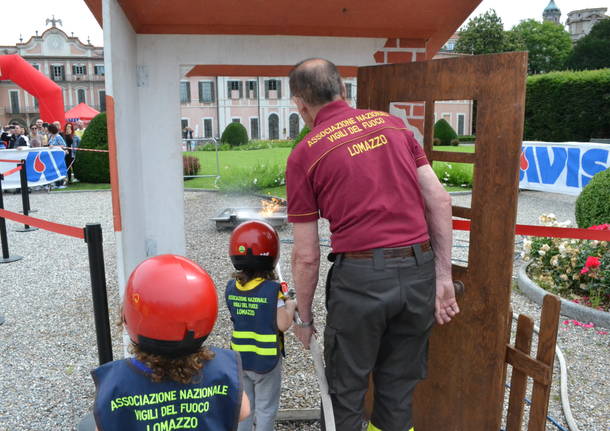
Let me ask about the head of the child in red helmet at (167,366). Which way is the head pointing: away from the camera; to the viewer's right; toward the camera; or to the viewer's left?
away from the camera

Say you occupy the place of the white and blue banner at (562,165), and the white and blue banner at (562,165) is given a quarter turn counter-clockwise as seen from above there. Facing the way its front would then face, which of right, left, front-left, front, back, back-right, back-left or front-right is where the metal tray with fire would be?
back-right

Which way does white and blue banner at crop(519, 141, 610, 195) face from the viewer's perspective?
toward the camera

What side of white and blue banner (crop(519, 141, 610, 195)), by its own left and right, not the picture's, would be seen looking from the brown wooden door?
front

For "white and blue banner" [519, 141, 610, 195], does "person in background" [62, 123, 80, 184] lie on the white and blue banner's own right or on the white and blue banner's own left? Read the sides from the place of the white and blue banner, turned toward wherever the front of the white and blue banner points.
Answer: on the white and blue banner's own right

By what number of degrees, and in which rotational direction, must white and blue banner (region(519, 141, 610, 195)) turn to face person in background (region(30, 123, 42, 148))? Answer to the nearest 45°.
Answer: approximately 90° to its right

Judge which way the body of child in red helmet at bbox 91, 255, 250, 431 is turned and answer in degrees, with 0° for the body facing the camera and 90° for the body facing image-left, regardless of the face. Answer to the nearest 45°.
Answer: approximately 180°

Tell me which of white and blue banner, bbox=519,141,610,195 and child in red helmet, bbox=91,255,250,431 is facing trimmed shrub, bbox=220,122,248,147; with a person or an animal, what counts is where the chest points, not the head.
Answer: the child in red helmet

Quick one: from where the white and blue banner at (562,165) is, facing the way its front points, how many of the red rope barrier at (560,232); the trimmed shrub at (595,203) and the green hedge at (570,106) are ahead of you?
2

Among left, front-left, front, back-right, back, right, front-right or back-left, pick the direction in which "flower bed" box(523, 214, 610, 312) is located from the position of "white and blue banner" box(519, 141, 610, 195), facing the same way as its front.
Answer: front

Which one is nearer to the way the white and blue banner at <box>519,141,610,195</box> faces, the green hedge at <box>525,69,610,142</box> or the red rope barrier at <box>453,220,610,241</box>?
the red rope barrier

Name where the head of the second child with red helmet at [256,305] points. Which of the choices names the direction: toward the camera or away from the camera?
away from the camera

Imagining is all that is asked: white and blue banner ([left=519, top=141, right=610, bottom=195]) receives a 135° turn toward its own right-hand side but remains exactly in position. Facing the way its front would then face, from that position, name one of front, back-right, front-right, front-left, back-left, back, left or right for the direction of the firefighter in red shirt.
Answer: back-left

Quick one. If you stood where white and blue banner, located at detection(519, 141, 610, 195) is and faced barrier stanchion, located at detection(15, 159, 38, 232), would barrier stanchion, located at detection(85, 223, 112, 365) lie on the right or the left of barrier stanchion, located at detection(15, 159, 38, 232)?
left

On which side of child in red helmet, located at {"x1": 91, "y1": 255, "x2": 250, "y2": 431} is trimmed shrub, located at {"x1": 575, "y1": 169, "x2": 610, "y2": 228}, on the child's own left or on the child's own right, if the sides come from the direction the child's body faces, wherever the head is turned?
on the child's own right

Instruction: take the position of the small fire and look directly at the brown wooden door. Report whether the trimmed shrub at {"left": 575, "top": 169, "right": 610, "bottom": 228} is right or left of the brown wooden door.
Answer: left

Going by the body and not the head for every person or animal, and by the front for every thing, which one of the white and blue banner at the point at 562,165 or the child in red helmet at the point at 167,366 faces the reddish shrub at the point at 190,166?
the child in red helmet

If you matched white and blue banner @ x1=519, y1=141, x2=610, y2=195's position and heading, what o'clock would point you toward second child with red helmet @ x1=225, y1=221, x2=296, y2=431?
The second child with red helmet is roughly at 12 o'clock from the white and blue banner.

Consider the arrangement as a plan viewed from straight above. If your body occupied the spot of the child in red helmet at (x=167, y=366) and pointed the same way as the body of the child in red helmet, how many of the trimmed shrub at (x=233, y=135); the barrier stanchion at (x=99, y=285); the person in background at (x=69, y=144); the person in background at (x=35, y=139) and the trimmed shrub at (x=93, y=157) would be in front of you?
5

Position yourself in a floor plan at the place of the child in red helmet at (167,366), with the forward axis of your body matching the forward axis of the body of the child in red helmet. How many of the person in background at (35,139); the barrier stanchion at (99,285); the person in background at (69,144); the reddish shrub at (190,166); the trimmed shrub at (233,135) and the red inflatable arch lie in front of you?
6

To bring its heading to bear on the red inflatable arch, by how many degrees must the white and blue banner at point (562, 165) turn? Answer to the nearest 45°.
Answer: approximately 90° to its right
